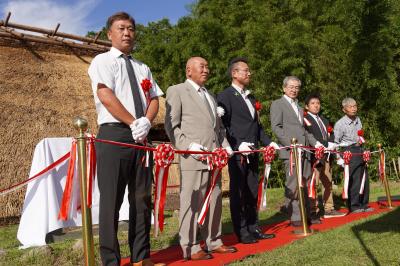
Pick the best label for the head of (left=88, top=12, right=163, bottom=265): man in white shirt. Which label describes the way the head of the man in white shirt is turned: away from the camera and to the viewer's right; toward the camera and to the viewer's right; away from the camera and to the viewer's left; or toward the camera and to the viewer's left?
toward the camera and to the viewer's right

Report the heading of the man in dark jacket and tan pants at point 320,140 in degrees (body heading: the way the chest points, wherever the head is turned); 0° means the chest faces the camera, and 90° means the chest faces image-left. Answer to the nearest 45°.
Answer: approximately 315°

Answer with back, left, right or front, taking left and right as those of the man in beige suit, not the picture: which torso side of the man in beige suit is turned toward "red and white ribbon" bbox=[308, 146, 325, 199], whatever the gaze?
left

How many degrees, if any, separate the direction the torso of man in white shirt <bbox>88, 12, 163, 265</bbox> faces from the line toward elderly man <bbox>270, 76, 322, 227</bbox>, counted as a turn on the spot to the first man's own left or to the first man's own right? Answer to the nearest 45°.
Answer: approximately 90° to the first man's own left

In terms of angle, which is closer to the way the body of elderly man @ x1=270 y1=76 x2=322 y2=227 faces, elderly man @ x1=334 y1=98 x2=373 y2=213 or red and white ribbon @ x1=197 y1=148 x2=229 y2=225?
the red and white ribbon

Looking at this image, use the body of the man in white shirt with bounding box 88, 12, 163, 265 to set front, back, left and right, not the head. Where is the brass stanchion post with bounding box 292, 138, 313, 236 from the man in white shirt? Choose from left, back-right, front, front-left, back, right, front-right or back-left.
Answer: left

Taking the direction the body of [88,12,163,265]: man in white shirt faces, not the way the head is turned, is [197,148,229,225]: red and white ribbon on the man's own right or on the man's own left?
on the man's own left

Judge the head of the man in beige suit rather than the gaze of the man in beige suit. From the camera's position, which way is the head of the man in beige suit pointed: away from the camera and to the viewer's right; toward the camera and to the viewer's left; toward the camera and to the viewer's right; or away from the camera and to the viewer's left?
toward the camera and to the viewer's right

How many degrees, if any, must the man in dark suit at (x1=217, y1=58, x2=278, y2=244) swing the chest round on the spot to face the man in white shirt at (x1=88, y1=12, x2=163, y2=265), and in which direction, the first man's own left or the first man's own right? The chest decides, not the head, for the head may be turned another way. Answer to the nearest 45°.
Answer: approximately 90° to the first man's own right

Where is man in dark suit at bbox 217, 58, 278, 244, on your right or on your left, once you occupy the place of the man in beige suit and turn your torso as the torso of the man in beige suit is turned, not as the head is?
on your left

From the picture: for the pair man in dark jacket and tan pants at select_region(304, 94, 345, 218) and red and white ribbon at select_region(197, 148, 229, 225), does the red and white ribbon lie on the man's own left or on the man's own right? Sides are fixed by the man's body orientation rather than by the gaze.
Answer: on the man's own right

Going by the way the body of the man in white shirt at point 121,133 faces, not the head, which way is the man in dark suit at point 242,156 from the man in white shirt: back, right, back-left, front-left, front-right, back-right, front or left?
left
